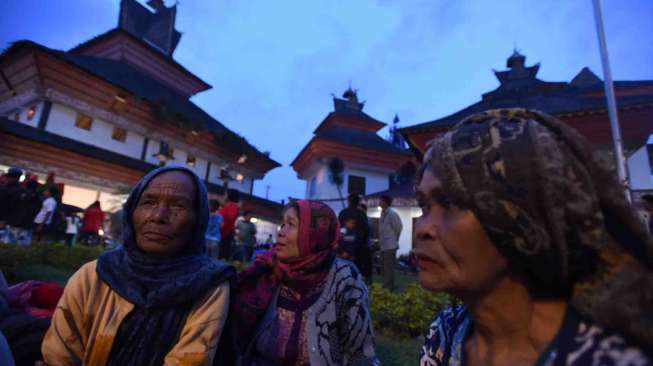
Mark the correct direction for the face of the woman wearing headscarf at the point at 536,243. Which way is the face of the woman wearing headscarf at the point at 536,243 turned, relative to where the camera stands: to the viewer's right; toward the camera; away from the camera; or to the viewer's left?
to the viewer's left

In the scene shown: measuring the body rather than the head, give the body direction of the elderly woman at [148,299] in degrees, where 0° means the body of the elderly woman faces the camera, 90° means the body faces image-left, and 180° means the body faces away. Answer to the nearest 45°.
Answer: approximately 0°

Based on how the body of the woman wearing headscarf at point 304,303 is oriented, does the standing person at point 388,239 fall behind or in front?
behind

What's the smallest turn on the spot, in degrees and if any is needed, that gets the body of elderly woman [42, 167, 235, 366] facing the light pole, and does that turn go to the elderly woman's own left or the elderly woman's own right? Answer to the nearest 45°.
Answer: approximately 90° to the elderly woman's own left

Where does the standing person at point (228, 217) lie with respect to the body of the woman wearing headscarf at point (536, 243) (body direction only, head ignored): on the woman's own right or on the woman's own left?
on the woman's own right

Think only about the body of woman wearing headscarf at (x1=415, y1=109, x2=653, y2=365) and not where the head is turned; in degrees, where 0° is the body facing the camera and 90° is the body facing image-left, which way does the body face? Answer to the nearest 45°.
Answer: approximately 45°
